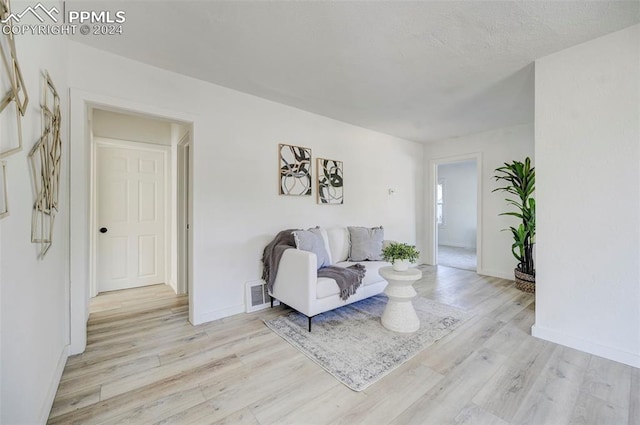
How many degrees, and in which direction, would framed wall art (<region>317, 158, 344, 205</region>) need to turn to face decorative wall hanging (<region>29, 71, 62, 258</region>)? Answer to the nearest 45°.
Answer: approximately 90° to its right

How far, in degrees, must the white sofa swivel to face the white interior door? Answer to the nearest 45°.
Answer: approximately 135° to its right

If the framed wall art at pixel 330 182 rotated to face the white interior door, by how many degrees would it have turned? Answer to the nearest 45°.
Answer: approximately 135° to its right

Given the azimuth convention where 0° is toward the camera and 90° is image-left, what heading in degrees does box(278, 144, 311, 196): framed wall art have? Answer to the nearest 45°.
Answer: approximately 315°
